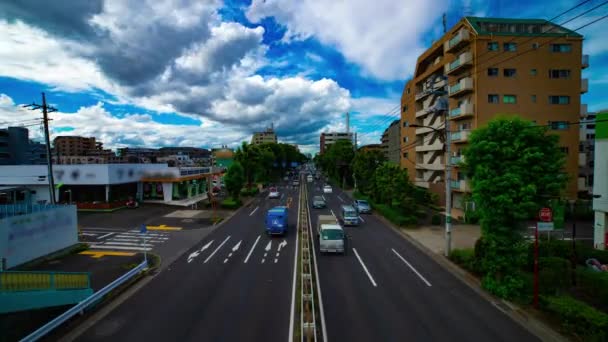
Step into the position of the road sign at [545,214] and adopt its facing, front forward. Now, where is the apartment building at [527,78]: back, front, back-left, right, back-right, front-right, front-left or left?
back

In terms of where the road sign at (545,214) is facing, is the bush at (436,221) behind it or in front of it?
behind

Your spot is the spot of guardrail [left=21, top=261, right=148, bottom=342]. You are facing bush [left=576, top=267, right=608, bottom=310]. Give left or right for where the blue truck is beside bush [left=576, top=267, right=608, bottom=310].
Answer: left

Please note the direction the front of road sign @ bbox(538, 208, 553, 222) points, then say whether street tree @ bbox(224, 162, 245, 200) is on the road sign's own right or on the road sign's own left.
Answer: on the road sign's own right

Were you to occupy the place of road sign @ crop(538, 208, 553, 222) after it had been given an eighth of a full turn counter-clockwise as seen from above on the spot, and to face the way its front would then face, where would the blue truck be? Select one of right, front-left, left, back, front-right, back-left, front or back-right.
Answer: back-right

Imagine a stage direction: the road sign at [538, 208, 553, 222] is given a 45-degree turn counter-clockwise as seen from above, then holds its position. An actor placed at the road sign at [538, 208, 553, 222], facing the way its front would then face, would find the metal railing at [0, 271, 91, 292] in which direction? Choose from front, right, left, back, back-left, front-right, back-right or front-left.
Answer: right

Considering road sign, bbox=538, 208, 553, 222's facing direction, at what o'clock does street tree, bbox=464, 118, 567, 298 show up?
The street tree is roughly at 3 o'clock from the road sign.

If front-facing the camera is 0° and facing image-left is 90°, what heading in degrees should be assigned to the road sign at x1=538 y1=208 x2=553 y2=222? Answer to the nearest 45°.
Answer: approximately 0°

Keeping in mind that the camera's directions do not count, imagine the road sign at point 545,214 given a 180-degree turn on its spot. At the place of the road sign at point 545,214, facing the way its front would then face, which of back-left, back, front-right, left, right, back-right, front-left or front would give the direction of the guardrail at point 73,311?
back-left
